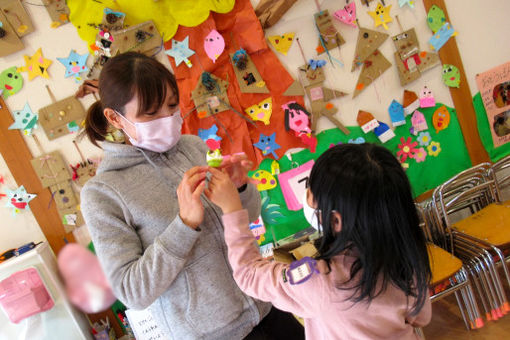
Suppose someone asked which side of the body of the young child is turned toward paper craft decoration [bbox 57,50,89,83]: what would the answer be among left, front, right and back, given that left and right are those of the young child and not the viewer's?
front

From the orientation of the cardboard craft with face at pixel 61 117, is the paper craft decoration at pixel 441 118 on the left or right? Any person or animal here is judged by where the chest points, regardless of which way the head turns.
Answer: on its left

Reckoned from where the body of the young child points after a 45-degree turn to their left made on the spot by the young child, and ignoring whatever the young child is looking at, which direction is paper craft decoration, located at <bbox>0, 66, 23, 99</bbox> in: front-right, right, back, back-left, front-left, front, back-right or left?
front-right

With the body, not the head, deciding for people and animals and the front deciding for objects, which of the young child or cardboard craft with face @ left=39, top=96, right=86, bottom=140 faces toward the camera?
the cardboard craft with face

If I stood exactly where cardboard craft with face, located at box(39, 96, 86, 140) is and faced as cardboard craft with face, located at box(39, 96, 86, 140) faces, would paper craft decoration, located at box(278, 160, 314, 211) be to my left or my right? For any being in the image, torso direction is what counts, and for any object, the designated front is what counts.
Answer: on my left

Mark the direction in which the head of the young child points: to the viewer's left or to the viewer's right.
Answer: to the viewer's left

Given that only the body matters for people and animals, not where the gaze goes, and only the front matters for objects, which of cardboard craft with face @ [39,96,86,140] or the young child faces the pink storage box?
the cardboard craft with face

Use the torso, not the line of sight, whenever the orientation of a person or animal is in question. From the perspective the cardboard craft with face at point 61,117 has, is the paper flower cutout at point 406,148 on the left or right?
on its left

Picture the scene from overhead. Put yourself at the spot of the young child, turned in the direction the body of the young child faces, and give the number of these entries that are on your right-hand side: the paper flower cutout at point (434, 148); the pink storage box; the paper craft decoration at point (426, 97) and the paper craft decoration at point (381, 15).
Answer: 3

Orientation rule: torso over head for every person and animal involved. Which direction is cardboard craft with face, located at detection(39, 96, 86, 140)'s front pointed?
toward the camera

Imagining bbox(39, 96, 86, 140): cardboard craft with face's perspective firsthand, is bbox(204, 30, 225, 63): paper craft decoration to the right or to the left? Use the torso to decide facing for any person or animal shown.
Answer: on its left

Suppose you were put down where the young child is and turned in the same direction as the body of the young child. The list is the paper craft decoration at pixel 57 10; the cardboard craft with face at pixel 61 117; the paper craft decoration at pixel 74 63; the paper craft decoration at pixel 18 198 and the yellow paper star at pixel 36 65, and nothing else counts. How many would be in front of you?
5

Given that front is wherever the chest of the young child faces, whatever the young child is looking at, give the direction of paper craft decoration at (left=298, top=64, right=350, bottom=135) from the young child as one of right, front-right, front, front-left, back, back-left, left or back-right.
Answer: front-right

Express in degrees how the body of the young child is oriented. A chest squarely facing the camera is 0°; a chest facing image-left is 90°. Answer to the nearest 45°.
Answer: approximately 135°

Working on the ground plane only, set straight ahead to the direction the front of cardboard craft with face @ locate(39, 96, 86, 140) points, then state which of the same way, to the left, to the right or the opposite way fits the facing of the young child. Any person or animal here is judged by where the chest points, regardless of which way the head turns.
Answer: the opposite way

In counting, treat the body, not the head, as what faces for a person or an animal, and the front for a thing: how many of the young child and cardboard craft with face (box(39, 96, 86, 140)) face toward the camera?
1

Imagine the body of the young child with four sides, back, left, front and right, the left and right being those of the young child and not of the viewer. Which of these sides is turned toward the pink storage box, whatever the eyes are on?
left

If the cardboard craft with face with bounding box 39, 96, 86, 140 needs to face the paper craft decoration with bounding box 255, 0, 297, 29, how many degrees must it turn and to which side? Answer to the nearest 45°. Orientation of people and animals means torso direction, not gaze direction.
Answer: approximately 45° to its left
